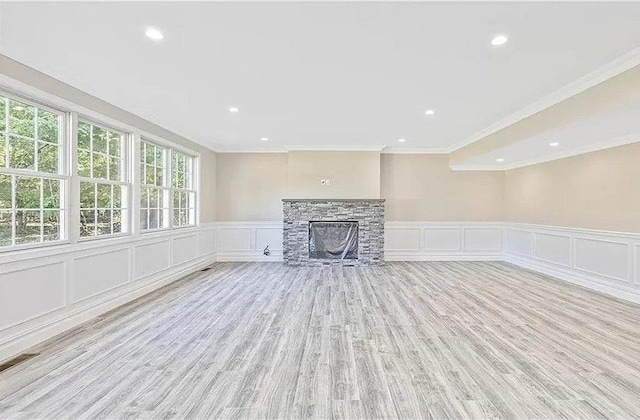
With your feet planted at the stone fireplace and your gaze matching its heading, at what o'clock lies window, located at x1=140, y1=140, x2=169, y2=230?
The window is roughly at 2 o'clock from the stone fireplace.

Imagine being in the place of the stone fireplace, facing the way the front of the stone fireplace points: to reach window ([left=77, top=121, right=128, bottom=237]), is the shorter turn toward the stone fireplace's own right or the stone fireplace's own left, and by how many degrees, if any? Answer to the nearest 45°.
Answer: approximately 45° to the stone fireplace's own right

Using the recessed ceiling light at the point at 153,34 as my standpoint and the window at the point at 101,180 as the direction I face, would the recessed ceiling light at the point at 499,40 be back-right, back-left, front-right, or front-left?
back-right

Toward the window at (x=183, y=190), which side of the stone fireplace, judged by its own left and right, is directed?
right

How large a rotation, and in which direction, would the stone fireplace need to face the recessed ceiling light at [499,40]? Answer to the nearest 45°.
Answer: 0° — it already faces it

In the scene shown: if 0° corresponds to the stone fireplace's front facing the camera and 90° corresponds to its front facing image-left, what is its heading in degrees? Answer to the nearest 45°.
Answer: approximately 0°

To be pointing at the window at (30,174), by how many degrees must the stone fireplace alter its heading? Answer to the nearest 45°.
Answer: approximately 45° to its right
